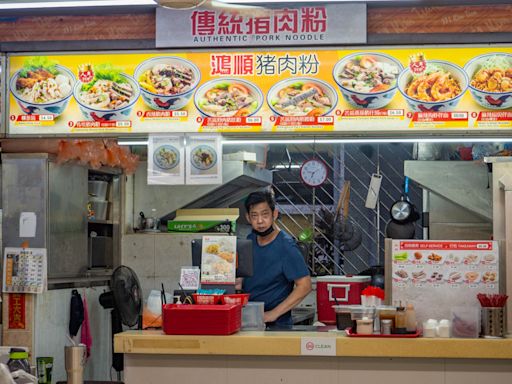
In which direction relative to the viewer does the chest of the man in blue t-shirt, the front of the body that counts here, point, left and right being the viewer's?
facing the viewer and to the left of the viewer

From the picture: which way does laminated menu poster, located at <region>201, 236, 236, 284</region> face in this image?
toward the camera

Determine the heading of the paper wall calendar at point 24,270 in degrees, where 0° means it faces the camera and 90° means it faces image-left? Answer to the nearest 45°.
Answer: approximately 0°

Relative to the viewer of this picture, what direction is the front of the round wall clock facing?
facing the viewer

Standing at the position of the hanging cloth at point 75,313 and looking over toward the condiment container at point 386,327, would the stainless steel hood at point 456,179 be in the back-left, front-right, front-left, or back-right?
front-left

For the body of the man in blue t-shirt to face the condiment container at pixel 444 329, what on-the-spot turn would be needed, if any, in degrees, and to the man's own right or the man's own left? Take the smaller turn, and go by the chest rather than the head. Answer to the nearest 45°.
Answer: approximately 90° to the man's own left

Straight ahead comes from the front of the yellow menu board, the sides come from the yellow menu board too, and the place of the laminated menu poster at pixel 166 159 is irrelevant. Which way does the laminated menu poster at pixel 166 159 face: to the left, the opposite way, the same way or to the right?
the same way

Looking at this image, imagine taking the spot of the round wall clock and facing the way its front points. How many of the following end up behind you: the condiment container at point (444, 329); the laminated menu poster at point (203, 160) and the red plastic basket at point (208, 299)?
0

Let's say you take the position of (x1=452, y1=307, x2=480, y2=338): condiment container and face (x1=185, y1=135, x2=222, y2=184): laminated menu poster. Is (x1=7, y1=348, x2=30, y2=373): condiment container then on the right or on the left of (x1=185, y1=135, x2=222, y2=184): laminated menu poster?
left

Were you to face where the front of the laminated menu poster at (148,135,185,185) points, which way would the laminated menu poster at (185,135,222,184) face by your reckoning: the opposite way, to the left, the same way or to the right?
the same way

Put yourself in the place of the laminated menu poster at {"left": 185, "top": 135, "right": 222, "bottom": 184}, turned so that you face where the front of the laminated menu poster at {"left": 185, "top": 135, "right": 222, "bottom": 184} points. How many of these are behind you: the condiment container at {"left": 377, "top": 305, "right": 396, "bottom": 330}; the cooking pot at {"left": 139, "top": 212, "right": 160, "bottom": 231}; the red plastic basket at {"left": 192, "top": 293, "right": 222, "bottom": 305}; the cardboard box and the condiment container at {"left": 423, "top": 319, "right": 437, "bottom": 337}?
2

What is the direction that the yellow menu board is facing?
toward the camera

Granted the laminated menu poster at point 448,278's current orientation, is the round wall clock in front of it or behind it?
behind

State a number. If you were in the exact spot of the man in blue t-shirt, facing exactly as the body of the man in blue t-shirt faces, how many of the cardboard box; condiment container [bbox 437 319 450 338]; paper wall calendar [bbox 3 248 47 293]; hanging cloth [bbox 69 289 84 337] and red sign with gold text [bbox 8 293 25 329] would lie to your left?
1

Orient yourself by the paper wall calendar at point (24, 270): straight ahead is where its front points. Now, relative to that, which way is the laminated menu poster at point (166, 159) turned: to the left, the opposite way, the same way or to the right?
the same way

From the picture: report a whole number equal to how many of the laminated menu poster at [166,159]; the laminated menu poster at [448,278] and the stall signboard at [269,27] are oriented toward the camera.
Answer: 3
